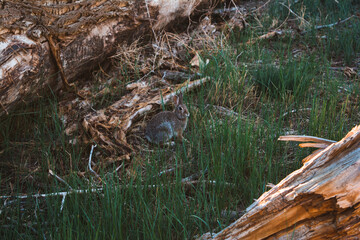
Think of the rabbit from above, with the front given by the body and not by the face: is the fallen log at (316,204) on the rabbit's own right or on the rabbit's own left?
on the rabbit's own right

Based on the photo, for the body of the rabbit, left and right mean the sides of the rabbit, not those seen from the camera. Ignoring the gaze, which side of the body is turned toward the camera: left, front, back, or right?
right
